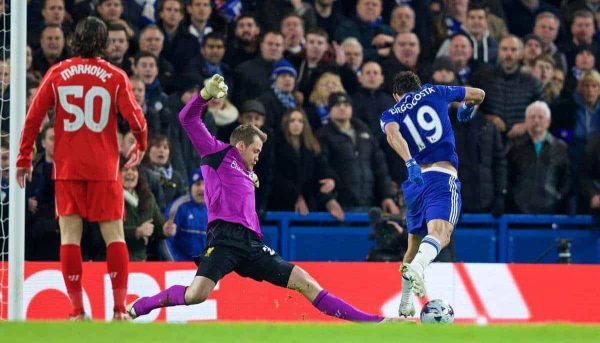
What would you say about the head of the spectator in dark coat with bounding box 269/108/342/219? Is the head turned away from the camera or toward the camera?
toward the camera

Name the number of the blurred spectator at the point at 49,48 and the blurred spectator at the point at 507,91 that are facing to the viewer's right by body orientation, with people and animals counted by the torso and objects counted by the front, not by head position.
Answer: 0

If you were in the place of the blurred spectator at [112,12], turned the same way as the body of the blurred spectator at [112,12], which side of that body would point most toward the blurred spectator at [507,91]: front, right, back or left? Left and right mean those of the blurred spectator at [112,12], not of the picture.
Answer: left

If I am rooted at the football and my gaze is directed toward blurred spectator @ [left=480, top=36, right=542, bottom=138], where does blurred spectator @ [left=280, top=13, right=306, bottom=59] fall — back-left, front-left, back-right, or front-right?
front-left

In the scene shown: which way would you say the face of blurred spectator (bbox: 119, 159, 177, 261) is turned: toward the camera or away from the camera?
toward the camera

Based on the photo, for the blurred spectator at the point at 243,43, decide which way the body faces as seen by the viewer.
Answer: toward the camera

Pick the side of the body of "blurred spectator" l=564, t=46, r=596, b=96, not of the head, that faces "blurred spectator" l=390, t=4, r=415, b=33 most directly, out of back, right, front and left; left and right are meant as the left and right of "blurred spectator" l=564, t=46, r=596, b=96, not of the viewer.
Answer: right

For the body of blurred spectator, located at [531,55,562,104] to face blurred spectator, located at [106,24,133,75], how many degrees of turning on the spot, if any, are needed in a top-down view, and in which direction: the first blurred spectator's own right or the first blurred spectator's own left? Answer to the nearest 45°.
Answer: approximately 45° to the first blurred spectator's own right

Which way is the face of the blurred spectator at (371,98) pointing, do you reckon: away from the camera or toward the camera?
toward the camera

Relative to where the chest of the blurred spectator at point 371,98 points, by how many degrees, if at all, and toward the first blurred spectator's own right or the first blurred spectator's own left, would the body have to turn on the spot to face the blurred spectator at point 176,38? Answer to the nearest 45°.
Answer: approximately 90° to the first blurred spectator's own right

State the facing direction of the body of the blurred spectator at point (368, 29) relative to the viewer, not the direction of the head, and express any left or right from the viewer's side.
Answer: facing the viewer

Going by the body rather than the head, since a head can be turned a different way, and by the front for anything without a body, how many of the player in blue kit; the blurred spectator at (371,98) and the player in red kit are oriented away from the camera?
2

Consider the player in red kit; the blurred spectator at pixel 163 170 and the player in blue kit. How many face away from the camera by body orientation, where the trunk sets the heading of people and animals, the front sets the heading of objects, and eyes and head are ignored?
2

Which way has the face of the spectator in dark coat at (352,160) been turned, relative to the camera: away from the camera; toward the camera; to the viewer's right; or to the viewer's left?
toward the camera

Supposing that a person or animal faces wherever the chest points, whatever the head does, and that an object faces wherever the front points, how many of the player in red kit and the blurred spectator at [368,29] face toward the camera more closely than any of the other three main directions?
1

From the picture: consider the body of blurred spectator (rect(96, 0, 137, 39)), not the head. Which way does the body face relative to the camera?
toward the camera
